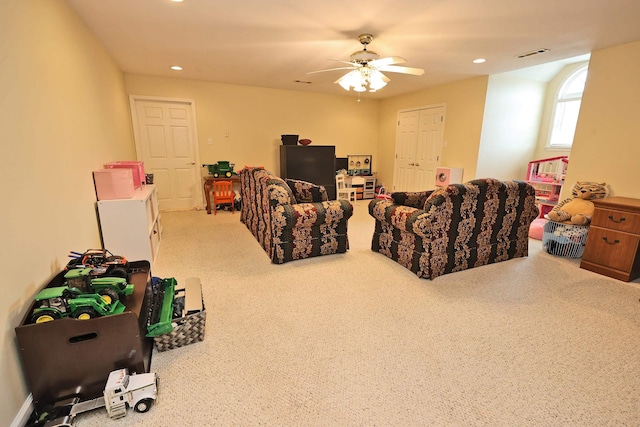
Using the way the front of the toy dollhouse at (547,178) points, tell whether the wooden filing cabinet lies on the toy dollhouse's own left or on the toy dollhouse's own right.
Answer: on the toy dollhouse's own left

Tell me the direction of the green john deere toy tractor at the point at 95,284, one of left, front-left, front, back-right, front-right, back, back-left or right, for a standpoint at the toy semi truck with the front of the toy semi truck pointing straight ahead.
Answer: left

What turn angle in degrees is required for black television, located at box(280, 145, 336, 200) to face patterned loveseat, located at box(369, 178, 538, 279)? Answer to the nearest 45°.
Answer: approximately 45° to its left

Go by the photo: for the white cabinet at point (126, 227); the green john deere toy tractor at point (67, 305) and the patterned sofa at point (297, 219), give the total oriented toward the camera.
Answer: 0

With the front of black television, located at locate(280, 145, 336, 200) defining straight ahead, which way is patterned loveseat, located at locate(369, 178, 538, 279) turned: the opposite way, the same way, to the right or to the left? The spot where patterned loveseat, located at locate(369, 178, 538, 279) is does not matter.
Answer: the opposite way

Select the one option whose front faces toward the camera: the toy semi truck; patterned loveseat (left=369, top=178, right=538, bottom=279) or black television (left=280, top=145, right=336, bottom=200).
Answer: the black television

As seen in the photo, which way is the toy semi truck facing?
to the viewer's right

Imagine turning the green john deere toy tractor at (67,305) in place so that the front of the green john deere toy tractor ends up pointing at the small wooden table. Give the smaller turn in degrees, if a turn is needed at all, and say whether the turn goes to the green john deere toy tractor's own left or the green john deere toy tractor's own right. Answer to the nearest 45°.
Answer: approximately 45° to the green john deere toy tractor's own left

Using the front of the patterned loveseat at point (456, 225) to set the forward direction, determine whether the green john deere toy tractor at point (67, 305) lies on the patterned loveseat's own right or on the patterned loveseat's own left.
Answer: on the patterned loveseat's own left

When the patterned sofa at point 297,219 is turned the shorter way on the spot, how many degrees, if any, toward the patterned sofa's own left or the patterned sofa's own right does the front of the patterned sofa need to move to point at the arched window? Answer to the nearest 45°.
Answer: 0° — it already faces it

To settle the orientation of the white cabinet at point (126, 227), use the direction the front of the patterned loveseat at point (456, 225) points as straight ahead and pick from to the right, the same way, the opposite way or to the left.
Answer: to the right

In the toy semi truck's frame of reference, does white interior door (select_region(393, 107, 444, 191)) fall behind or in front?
in front

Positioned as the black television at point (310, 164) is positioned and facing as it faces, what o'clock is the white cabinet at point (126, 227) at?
The white cabinet is roughly at 1 o'clock from the black television.

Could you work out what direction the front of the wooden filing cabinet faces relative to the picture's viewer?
facing the viewer and to the left of the viewer

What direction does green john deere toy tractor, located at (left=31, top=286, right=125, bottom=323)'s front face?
to the viewer's right

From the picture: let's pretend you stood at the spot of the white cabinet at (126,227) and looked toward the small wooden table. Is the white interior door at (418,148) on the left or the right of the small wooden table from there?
right
